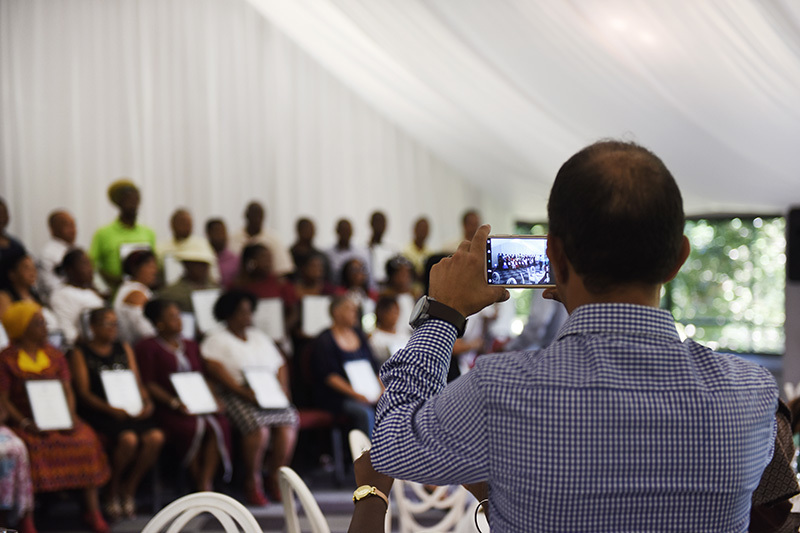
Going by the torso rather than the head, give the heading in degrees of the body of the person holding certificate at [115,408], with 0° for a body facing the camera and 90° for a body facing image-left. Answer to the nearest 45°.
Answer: approximately 315°

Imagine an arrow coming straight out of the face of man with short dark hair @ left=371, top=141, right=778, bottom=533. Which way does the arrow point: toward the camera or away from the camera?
away from the camera

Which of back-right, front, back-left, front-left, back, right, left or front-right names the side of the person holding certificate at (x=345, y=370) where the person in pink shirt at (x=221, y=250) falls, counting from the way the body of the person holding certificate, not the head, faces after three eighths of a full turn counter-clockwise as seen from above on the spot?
front-left

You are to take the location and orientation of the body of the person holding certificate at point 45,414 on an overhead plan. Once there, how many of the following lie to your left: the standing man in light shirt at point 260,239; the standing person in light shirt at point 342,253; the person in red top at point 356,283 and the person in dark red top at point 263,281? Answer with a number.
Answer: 4

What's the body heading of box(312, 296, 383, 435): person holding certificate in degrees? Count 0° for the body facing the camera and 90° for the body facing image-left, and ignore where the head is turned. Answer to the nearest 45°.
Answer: approximately 315°

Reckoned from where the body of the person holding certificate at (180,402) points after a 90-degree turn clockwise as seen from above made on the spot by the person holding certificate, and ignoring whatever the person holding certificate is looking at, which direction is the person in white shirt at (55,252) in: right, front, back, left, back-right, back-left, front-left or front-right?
right

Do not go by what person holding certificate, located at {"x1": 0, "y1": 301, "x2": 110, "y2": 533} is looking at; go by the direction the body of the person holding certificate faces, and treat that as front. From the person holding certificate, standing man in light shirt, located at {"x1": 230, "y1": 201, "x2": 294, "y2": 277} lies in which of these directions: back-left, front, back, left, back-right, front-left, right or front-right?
left

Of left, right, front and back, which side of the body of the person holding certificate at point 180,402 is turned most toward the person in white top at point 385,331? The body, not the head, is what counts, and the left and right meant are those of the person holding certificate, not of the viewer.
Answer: left

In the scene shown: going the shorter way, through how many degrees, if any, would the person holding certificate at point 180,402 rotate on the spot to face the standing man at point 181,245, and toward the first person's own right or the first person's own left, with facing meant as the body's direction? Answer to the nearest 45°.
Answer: approximately 135° to the first person's own left

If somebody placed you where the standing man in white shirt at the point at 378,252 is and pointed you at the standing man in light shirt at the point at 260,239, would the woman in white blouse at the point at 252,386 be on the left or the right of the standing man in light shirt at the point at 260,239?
left

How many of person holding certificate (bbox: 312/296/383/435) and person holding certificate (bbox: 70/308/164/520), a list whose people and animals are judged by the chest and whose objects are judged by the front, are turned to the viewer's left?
0

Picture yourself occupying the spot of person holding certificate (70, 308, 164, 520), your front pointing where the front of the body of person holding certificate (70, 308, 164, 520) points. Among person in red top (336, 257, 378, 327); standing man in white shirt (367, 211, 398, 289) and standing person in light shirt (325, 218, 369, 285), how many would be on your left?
3
